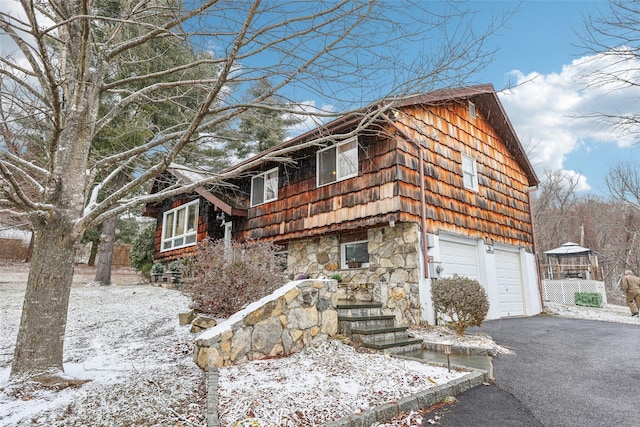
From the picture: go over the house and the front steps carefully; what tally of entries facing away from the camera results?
0

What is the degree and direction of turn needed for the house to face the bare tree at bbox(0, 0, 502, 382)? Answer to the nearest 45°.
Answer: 0° — it already faces it

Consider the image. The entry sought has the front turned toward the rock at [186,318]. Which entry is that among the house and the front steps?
the house

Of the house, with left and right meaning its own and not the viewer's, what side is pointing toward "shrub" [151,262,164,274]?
right

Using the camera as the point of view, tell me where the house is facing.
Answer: facing the viewer and to the left of the viewer

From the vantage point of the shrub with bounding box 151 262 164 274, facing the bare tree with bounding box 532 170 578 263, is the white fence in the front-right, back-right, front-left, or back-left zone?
front-right

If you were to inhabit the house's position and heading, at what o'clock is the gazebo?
The gazebo is roughly at 6 o'clock from the house.

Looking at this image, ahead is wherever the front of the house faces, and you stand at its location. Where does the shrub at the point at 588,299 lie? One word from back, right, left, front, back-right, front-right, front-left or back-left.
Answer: back

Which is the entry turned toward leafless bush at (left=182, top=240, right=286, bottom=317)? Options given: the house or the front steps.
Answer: the house

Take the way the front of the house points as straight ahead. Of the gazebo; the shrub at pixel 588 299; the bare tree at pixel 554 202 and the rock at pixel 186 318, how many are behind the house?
3

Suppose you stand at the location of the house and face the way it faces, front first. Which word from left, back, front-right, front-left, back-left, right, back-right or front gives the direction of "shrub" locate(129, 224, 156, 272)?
right

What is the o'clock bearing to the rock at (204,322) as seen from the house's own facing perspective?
The rock is roughly at 12 o'clock from the house.

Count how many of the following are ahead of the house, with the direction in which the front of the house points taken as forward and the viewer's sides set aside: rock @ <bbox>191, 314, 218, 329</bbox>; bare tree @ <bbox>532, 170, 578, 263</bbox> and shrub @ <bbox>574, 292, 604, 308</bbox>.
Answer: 1
